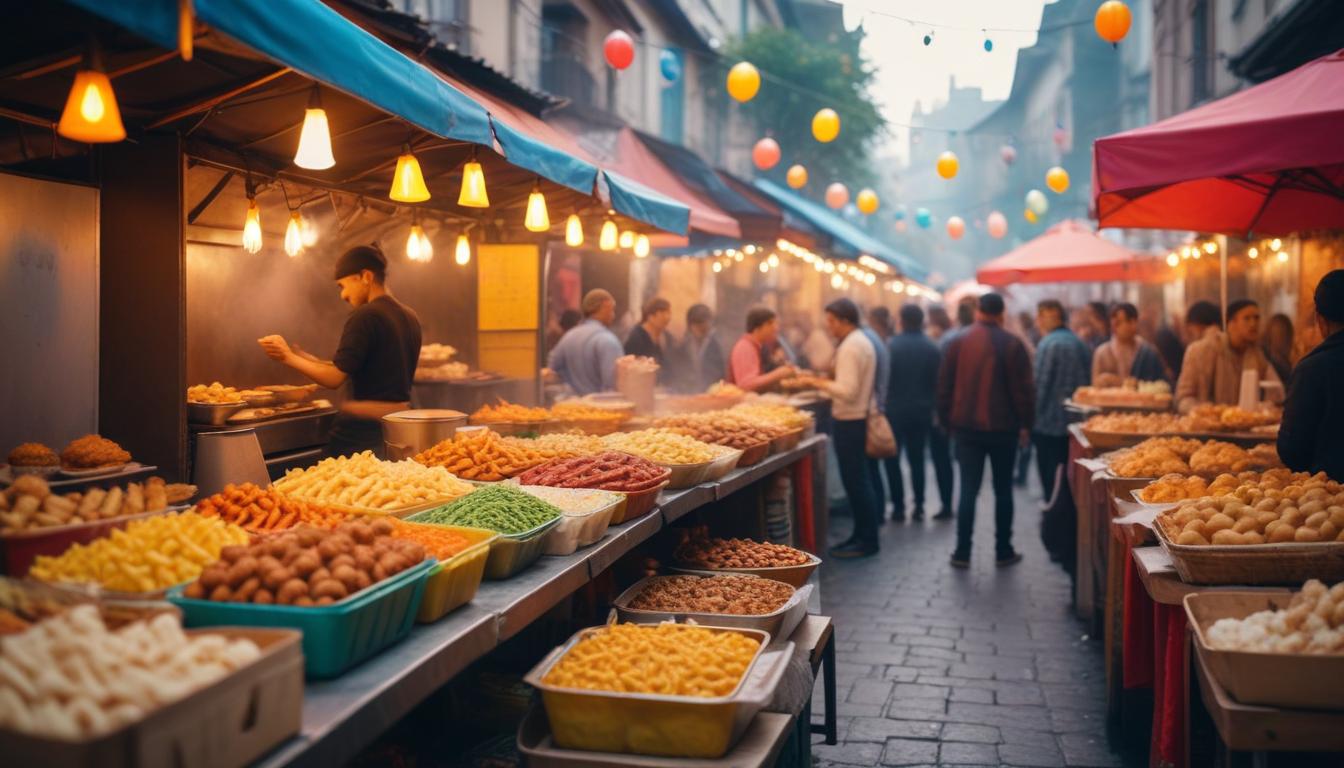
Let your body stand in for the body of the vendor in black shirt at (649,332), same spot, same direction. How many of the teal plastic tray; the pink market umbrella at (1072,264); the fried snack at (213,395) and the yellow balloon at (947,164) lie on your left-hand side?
2

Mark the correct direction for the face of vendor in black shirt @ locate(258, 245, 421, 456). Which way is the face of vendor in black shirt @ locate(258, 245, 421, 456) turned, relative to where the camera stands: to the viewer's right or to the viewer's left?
to the viewer's left

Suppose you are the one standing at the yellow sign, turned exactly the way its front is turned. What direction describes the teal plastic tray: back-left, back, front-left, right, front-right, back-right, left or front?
front

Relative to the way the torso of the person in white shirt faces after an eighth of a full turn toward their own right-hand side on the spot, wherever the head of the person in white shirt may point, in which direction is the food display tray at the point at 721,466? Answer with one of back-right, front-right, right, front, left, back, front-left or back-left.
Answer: back-left

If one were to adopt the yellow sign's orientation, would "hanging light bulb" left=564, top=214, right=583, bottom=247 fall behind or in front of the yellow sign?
in front

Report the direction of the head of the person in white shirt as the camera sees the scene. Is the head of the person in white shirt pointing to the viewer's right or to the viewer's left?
to the viewer's left

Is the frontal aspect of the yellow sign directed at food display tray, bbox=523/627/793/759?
yes

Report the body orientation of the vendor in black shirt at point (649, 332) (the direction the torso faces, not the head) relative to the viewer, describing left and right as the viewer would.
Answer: facing the viewer and to the right of the viewer

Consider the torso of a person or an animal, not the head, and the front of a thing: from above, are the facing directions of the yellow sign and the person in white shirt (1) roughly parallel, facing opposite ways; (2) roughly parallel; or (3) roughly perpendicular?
roughly perpendicular

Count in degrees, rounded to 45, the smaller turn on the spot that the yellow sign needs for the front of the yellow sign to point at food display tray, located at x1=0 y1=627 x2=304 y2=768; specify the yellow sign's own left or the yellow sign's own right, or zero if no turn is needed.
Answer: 0° — it already faces it

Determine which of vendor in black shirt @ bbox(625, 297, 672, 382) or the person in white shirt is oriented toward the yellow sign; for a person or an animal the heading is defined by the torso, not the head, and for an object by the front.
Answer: the person in white shirt

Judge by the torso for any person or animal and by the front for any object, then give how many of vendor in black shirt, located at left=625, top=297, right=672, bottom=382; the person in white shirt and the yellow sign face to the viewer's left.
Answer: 1

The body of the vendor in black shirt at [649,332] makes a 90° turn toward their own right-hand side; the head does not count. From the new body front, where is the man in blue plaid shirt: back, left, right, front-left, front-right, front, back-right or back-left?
back-left

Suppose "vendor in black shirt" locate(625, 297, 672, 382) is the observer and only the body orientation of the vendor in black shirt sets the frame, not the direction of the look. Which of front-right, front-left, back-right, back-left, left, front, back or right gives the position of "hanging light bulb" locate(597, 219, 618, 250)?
front-right

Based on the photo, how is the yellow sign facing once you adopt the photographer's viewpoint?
facing the viewer

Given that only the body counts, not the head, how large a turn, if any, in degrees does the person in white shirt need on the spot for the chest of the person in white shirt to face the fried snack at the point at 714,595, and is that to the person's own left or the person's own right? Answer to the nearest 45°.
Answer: approximately 90° to the person's own left

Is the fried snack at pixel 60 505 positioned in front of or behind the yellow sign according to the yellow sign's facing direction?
in front

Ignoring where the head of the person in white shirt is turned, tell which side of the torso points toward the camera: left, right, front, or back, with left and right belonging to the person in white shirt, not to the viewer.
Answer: left

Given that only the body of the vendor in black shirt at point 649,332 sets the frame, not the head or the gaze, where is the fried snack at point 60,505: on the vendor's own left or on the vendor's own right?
on the vendor's own right

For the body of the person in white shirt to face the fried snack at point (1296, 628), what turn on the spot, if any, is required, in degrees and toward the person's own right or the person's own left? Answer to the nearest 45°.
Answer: approximately 90° to the person's own left

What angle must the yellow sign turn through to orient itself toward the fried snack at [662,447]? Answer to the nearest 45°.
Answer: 0° — it already faces it

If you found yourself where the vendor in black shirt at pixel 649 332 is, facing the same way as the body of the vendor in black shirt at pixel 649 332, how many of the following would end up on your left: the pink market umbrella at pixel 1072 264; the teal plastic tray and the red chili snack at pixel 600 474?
1

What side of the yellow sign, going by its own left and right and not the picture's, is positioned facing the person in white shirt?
left
